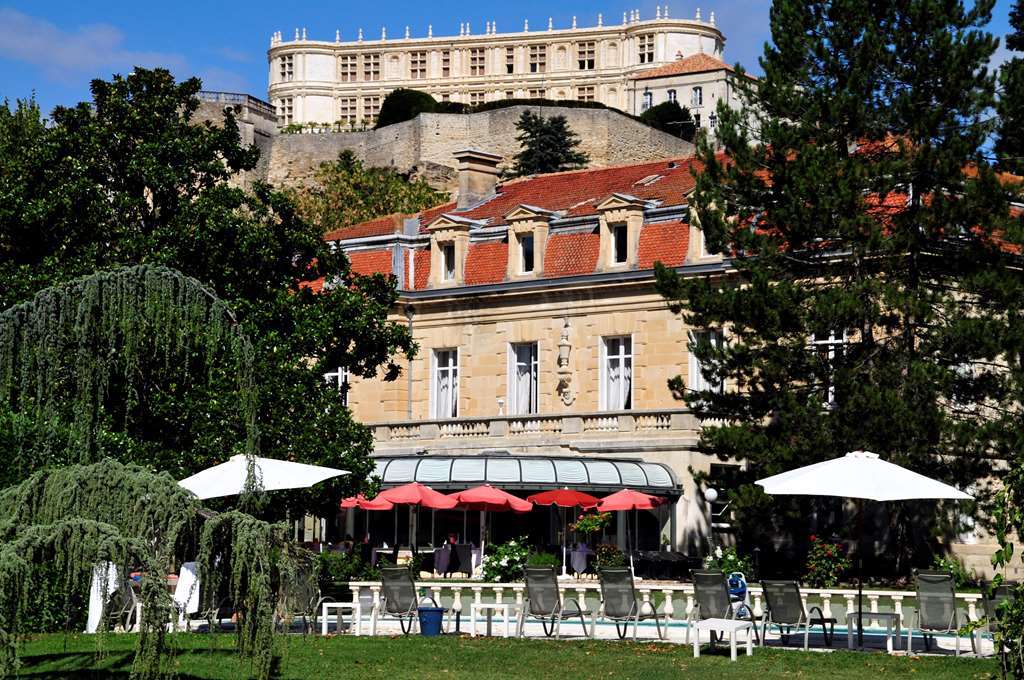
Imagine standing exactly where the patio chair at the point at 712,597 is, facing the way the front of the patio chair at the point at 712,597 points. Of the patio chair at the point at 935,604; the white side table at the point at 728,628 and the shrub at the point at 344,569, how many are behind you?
1

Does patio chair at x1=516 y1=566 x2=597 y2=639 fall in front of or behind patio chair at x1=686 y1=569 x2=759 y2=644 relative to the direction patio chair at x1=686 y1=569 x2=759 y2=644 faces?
behind

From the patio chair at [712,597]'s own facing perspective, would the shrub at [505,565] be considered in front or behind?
behind

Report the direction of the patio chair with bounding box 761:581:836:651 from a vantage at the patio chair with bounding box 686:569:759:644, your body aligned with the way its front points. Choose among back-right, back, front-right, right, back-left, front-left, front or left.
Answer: front-left

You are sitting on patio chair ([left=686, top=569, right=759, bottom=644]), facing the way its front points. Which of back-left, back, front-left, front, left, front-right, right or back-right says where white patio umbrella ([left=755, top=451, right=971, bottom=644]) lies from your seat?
left

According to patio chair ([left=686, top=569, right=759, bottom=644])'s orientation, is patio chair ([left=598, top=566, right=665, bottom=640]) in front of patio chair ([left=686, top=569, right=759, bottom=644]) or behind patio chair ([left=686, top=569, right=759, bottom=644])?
behind

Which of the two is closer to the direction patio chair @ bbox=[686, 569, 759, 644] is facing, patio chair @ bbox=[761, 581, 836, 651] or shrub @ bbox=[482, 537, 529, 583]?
the patio chair

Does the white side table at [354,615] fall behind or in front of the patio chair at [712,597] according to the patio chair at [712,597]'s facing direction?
behind

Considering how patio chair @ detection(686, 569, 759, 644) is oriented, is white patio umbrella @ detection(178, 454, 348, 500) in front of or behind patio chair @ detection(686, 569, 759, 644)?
behind
